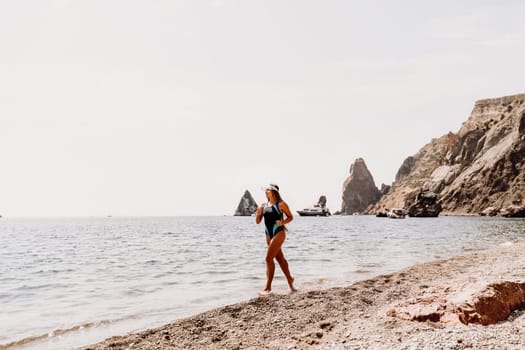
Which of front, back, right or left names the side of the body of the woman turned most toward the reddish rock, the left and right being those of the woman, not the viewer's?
left

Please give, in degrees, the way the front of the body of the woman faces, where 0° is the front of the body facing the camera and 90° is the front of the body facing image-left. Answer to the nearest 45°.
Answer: approximately 45°
